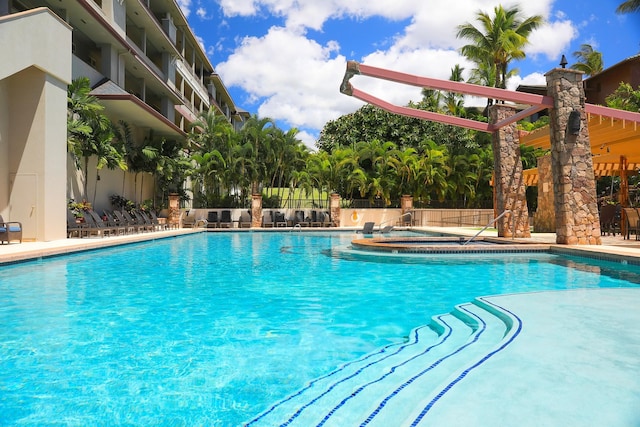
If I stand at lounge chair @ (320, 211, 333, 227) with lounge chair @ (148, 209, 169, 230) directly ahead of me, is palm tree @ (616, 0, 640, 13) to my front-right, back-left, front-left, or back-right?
back-left

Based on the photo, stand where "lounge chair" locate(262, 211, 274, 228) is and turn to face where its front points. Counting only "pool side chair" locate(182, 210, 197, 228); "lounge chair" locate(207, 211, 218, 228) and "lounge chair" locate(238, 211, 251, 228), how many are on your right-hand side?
3

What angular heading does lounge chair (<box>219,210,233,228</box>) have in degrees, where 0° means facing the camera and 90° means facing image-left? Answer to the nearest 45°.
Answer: approximately 0°

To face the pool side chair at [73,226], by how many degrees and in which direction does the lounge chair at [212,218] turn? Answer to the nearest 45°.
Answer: approximately 45° to its right

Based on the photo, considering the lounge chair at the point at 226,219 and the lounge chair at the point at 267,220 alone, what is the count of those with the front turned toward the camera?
2

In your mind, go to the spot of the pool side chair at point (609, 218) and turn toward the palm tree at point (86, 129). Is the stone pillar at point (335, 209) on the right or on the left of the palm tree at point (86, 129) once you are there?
right

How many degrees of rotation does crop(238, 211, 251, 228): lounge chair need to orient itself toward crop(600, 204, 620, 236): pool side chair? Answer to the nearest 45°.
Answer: approximately 45° to its left

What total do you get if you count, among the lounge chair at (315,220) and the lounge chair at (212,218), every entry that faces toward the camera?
2

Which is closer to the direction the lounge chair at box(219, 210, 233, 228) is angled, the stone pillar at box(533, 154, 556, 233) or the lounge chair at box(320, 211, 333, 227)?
the stone pillar

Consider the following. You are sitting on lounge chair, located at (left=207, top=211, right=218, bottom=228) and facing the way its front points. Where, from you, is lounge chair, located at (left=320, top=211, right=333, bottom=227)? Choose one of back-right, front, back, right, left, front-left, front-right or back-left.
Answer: left

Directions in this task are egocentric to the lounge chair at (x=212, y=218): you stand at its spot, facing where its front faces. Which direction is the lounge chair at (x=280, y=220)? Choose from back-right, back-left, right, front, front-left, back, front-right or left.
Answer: left

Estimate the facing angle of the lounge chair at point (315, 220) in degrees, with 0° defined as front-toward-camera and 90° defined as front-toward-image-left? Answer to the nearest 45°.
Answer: approximately 0°

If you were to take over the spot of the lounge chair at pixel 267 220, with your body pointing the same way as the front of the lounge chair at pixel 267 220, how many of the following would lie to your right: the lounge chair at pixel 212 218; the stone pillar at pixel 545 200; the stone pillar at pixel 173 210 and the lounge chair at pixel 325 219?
2
